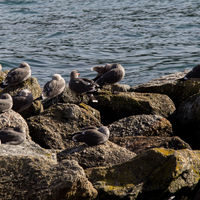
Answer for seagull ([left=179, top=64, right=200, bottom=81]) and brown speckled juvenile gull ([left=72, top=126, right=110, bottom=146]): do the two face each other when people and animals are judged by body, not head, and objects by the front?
no

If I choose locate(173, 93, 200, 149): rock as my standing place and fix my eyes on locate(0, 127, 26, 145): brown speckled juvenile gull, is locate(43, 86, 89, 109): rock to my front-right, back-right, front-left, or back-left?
front-right

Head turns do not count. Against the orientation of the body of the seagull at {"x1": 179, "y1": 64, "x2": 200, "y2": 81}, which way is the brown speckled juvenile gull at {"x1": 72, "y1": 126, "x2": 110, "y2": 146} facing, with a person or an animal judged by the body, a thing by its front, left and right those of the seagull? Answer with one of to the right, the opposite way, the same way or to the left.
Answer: the same way

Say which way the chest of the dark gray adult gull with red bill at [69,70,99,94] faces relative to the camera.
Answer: to the viewer's left

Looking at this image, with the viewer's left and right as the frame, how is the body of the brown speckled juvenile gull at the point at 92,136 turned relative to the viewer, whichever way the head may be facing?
facing to the right of the viewer

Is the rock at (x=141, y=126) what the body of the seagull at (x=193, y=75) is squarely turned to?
no
